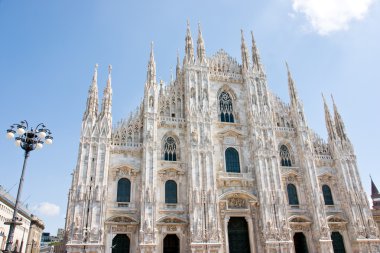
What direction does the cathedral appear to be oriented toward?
toward the camera

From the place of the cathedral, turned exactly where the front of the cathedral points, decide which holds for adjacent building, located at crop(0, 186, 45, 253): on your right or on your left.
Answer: on your right
